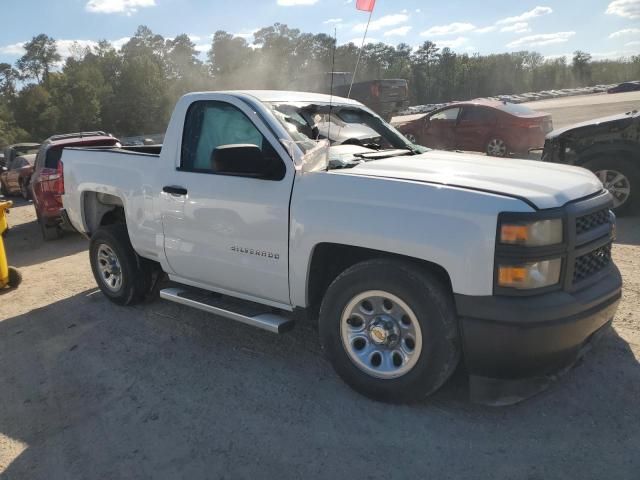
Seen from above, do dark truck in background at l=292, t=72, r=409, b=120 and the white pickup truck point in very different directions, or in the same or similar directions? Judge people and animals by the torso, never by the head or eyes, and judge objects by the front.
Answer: very different directions

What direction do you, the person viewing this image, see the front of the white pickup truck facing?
facing the viewer and to the right of the viewer

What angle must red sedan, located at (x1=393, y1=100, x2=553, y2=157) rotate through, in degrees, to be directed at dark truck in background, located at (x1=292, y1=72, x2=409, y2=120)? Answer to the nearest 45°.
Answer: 0° — it already faces it

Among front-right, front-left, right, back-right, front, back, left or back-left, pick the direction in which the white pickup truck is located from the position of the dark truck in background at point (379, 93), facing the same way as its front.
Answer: back-left

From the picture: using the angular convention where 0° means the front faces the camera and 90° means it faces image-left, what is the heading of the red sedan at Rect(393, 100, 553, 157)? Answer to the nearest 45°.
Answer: approximately 135°

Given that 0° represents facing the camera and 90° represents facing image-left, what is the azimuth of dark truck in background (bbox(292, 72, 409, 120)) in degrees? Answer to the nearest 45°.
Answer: approximately 135°

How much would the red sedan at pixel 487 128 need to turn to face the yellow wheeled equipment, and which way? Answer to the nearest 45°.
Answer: approximately 90° to its left

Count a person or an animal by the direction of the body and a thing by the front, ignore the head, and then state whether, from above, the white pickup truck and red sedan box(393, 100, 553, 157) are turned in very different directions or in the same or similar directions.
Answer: very different directions

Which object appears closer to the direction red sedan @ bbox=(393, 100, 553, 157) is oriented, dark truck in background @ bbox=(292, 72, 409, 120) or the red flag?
the dark truck in background

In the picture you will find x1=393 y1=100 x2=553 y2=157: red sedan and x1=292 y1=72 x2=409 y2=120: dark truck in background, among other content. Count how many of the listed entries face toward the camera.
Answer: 0

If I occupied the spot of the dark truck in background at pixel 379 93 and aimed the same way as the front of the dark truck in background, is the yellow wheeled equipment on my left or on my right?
on my left

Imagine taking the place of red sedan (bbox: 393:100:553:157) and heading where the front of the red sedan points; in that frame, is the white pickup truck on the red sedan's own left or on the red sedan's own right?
on the red sedan's own left

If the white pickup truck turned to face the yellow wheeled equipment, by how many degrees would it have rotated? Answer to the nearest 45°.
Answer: approximately 180°
